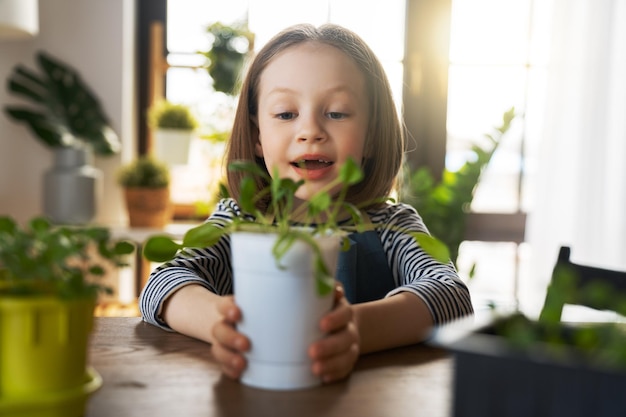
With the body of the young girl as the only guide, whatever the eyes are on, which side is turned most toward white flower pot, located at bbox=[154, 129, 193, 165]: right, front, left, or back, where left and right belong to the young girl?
back

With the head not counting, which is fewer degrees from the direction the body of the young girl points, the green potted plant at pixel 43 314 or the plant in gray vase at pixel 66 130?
the green potted plant

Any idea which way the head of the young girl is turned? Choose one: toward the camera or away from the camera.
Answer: toward the camera

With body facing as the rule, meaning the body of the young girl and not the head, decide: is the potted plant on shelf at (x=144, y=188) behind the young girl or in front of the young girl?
behind

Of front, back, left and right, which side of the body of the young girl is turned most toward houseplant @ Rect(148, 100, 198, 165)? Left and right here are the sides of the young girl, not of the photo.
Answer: back

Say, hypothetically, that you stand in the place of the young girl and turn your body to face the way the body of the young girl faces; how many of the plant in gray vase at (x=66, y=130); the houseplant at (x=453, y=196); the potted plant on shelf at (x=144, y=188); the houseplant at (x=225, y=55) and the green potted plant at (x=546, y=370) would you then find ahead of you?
1

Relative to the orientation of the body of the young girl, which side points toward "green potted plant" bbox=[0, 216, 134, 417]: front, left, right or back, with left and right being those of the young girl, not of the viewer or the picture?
front

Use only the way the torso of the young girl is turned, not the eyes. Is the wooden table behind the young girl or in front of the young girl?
in front

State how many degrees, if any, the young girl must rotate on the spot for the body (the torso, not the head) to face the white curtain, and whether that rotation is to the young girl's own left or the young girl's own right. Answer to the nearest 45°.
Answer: approximately 135° to the young girl's own left

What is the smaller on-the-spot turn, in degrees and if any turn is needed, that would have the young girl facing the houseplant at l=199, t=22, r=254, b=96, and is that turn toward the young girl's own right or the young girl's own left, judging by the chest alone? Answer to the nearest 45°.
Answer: approximately 180°

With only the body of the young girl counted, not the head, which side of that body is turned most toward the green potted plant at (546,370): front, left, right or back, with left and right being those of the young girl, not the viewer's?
front

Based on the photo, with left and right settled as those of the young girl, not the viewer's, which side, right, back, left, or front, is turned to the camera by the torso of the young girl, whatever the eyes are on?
front

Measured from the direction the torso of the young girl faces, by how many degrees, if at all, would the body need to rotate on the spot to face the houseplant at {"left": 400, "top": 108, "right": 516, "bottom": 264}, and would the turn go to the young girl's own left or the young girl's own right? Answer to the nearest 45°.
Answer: approximately 180°
